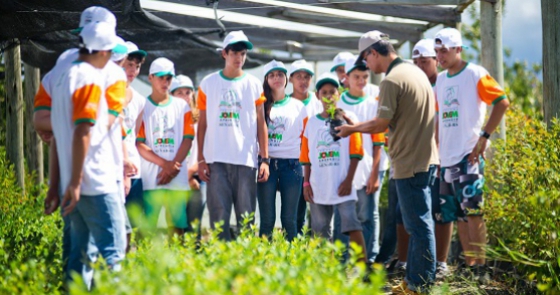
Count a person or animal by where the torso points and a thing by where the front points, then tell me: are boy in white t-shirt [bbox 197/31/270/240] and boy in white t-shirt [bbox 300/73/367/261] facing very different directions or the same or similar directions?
same or similar directions

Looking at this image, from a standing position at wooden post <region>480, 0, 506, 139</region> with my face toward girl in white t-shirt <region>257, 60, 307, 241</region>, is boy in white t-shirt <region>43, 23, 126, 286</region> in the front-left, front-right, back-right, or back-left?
front-left

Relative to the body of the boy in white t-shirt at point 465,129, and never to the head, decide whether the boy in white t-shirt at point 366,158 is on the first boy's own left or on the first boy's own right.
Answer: on the first boy's own right

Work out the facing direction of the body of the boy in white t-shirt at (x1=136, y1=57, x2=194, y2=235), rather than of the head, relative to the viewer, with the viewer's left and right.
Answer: facing the viewer

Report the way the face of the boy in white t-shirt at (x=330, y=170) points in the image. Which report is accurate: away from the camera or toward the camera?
toward the camera

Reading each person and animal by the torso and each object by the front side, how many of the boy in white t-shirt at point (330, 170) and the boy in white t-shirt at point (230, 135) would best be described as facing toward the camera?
2

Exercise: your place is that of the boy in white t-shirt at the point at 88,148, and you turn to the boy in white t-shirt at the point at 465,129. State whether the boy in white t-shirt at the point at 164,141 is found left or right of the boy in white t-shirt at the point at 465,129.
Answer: left

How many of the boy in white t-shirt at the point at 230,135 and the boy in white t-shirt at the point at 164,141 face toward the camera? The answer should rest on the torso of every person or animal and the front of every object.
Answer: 2

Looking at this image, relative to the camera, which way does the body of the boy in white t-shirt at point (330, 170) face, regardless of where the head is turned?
toward the camera

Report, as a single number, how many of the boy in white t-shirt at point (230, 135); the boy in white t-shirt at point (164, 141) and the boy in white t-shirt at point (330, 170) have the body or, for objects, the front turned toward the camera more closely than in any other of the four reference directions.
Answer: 3

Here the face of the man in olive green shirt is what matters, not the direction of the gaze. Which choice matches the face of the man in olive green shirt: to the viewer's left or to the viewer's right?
to the viewer's left

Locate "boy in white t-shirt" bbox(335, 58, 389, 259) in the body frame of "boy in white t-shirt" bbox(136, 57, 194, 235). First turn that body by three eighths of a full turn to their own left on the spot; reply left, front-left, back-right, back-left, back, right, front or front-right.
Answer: front-right

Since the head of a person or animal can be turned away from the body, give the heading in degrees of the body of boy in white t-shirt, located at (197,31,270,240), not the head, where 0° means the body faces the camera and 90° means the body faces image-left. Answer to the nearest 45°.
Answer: approximately 0°

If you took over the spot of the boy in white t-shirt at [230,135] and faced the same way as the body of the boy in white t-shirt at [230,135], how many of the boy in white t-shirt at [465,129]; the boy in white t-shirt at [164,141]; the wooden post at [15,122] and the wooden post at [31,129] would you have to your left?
1

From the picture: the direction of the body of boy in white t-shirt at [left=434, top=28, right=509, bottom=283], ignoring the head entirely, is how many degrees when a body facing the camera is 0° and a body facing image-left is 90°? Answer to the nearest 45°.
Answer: approximately 45°

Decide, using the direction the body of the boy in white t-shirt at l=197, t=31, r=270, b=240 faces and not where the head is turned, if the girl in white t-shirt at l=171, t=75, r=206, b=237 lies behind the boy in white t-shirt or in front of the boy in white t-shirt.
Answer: behind
